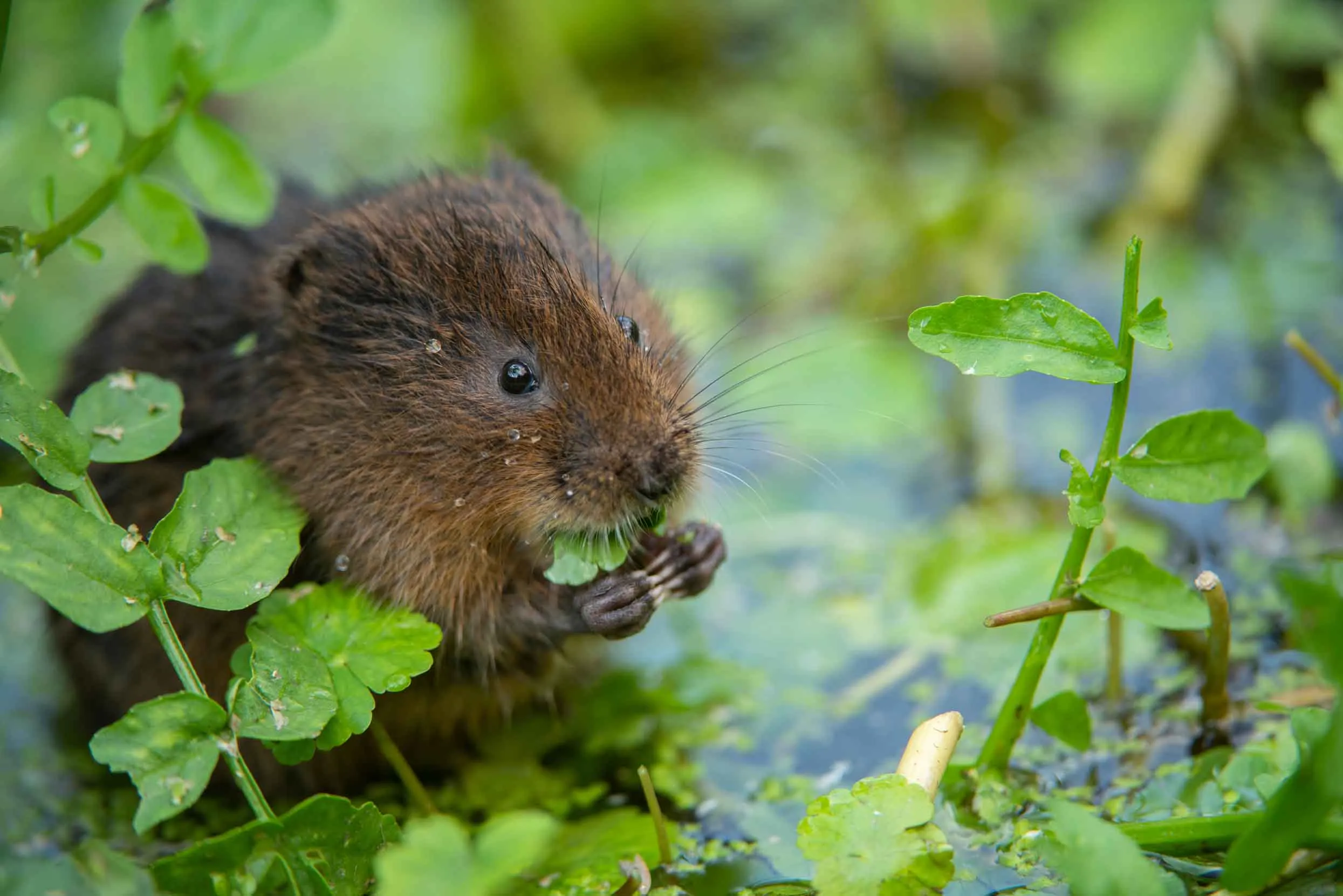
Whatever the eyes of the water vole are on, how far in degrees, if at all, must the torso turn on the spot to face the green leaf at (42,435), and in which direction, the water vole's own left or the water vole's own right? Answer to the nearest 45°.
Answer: approximately 90° to the water vole's own right

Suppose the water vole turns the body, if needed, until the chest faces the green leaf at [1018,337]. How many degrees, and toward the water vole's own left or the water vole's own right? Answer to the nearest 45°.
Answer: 0° — it already faces it

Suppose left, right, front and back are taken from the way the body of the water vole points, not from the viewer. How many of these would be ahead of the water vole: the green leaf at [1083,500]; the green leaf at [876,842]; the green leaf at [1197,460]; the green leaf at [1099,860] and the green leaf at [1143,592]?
5

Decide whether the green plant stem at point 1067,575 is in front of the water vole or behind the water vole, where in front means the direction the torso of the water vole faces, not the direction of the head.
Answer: in front

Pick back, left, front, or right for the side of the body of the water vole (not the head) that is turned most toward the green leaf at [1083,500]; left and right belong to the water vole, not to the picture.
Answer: front

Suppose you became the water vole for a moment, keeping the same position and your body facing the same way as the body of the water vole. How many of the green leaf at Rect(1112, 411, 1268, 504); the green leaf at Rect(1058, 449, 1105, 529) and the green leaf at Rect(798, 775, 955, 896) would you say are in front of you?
3

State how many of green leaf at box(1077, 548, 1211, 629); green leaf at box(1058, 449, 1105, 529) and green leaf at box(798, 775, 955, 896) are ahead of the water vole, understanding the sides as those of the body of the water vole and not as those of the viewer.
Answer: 3

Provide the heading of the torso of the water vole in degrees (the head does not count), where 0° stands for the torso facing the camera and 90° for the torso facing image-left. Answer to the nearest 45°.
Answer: approximately 315°

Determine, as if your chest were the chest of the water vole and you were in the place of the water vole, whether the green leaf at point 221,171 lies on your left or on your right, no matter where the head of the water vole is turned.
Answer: on your right
